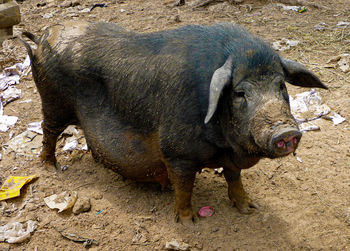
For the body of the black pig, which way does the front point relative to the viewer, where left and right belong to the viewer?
facing the viewer and to the right of the viewer

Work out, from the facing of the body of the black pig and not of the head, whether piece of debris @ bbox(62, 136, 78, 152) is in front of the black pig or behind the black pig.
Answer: behind

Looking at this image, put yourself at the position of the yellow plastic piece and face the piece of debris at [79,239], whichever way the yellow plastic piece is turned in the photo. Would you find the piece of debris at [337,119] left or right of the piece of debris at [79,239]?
left

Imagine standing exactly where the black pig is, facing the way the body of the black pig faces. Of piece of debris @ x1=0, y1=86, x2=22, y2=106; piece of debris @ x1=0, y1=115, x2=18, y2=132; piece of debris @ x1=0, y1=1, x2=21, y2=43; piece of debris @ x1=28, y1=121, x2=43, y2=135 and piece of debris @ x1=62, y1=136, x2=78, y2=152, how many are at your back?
5

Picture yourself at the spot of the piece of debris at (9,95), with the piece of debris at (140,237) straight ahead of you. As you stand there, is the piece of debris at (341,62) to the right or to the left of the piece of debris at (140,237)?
left

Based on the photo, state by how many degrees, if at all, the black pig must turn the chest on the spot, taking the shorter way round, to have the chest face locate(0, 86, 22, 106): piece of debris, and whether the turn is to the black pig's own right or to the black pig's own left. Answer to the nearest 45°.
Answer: approximately 180°

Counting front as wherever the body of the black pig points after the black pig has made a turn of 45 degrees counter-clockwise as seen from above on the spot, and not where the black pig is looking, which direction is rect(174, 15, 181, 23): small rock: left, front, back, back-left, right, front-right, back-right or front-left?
left

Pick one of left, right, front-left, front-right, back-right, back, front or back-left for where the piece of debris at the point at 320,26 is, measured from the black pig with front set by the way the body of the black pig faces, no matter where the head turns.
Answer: left

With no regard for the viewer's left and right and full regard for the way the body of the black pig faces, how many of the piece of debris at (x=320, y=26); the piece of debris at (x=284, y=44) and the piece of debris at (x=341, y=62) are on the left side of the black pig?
3

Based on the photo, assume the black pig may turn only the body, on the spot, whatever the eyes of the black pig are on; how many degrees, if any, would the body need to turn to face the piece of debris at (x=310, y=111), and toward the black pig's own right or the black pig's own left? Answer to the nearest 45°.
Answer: approximately 90° to the black pig's own left

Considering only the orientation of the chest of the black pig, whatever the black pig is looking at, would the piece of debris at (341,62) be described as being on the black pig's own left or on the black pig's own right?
on the black pig's own left

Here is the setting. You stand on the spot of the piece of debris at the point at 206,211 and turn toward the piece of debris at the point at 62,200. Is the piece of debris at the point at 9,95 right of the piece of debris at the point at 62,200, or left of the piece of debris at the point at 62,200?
right
